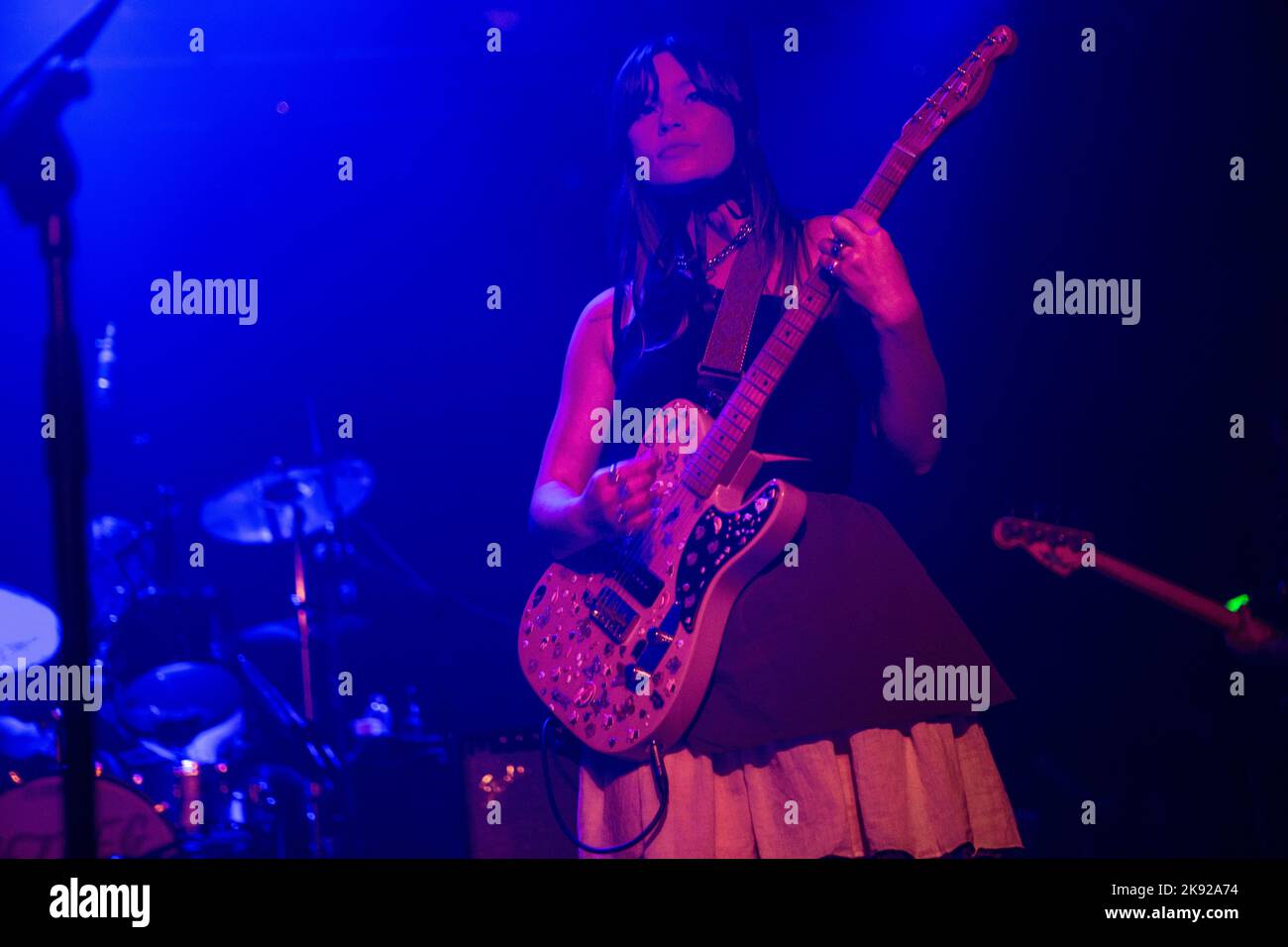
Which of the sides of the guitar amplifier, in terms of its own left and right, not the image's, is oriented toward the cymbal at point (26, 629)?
right

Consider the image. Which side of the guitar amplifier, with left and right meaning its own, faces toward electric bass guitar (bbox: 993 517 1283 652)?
left

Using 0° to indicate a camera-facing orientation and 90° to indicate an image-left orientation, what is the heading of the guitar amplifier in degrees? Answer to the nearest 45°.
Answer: approximately 0°
